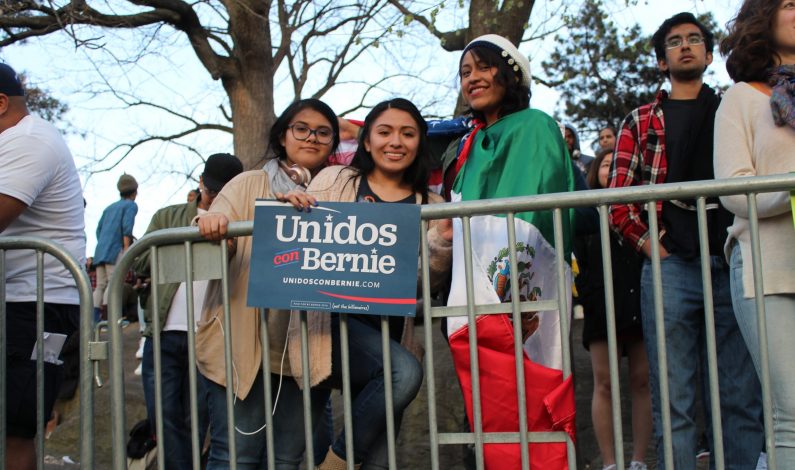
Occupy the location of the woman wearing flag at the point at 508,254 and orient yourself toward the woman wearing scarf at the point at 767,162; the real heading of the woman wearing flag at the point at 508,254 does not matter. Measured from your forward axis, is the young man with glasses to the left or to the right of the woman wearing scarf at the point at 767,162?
left

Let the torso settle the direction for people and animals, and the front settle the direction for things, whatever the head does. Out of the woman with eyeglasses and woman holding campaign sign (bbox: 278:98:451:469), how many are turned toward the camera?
2

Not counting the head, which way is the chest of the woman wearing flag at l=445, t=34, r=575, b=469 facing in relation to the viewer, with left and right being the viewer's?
facing the viewer and to the left of the viewer

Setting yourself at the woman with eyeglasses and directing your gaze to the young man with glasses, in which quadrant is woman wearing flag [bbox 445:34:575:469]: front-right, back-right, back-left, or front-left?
front-right

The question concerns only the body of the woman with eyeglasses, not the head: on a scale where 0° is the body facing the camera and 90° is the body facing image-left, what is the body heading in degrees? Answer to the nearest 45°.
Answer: approximately 0°

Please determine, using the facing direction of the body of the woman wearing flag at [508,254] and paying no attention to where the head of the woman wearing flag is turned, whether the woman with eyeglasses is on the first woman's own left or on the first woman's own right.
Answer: on the first woman's own right

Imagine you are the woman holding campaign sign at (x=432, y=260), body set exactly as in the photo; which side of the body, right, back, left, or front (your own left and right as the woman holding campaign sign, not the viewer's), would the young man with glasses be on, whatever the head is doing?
left

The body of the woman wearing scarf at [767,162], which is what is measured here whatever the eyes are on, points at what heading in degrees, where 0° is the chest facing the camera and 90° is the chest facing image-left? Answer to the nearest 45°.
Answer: approximately 315°
